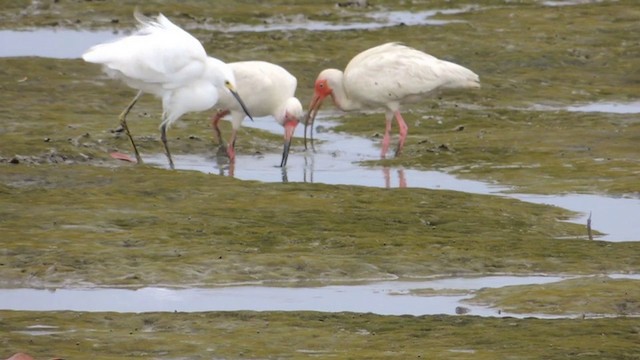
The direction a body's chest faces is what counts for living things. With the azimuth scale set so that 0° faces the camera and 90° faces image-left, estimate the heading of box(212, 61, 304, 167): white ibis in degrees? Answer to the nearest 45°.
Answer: approximately 315°

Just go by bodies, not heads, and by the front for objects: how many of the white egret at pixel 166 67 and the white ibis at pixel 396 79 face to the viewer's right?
1

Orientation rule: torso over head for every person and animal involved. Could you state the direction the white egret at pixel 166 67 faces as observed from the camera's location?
facing to the right of the viewer

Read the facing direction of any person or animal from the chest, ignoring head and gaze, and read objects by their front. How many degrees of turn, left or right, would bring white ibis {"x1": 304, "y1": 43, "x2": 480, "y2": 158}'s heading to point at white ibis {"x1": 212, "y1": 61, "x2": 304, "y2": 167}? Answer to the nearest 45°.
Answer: approximately 45° to its left

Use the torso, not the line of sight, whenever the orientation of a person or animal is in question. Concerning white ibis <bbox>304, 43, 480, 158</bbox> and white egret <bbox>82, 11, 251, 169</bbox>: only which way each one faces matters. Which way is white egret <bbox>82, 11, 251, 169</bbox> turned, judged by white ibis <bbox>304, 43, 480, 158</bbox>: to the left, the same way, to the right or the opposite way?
the opposite way

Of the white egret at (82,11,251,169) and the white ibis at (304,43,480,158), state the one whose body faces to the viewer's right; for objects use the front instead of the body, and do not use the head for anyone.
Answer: the white egret at (82,11,251,169)

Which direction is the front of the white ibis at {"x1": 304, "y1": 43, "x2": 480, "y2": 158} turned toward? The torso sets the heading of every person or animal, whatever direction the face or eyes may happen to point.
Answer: to the viewer's left

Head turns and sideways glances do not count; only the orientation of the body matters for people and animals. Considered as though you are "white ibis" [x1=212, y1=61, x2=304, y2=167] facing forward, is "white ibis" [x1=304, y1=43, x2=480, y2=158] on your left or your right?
on your left
